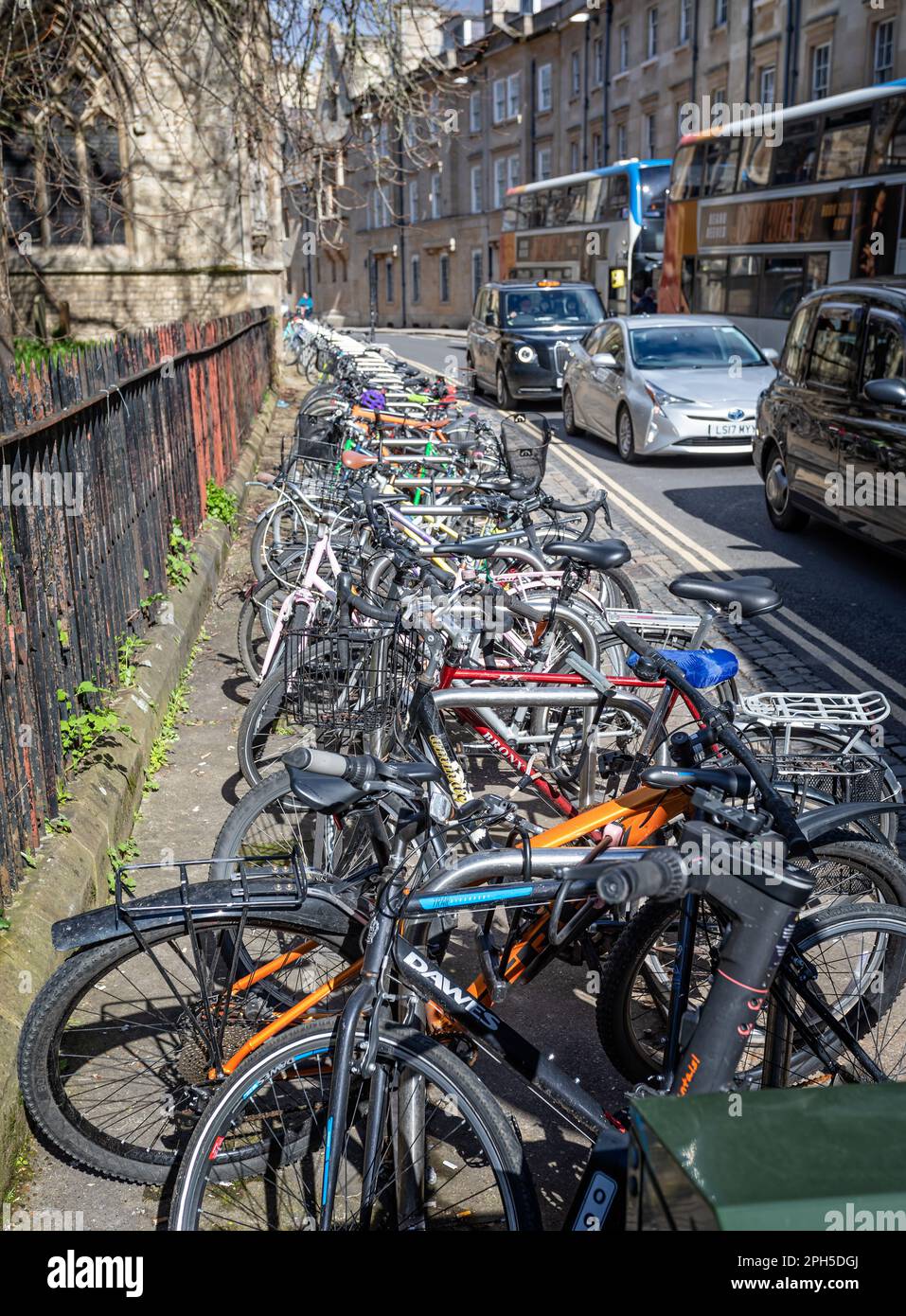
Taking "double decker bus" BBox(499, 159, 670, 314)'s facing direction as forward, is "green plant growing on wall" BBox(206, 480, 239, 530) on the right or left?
on its right

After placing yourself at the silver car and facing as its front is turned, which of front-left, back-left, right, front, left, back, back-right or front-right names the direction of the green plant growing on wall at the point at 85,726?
front-right

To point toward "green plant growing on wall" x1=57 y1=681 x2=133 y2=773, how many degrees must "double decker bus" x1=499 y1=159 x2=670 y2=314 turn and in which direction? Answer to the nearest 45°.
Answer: approximately 45° to its right

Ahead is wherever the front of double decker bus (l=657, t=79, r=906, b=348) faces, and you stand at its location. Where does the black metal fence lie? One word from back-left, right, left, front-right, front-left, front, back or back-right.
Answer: front-right

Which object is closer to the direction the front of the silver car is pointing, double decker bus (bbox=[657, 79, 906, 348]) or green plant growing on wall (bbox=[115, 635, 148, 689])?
the green plant growing on wall

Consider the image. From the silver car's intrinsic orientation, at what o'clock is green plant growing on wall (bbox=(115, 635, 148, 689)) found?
The green plant growing on wall is roughly at 2 o'clock from the silver car.

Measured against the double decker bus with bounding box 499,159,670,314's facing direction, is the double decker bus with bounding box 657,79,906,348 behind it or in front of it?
in front
